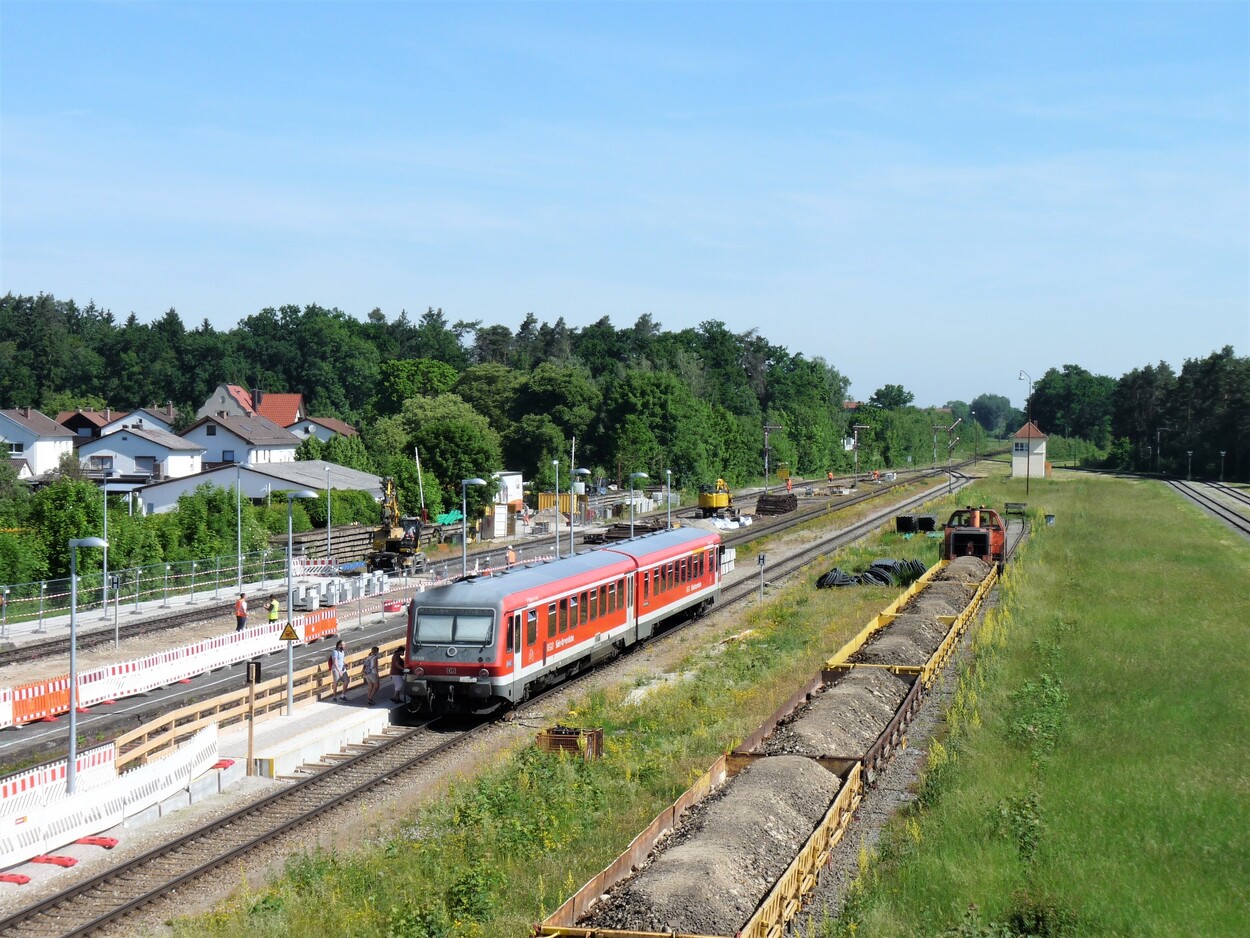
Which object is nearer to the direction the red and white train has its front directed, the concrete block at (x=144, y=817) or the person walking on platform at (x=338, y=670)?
the concrete block

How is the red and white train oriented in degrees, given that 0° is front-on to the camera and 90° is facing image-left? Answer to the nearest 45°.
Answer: approximately 45°

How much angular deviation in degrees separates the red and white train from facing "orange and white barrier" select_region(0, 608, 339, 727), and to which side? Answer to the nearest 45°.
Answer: approximately 90° to its right

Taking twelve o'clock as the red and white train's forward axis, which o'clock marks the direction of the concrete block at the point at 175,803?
The concrete block is roughly at 12 o'clock from the red and white train.

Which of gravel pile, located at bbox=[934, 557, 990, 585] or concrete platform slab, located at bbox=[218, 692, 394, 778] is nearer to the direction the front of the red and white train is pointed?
the concrete platform slab

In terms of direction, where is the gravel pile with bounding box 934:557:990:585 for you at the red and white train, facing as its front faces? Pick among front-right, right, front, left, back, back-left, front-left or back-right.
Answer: back

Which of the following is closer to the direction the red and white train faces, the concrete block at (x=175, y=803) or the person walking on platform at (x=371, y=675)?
the concrete block

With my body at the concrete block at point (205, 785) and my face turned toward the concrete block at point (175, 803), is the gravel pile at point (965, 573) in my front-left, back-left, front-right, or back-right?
back-left

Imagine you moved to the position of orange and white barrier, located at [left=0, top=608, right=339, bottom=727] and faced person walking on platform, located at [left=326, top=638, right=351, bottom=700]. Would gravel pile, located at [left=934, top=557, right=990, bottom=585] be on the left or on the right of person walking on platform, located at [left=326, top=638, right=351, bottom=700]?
left

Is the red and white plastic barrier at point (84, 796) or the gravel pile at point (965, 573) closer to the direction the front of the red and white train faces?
the red and white plastic barrier

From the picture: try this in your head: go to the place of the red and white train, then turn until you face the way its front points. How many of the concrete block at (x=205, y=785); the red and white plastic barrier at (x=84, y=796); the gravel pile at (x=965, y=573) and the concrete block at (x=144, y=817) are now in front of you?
3

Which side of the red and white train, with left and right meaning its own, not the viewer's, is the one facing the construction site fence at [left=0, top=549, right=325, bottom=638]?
right

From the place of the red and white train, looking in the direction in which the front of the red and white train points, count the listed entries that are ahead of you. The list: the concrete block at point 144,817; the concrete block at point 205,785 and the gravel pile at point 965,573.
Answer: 2
